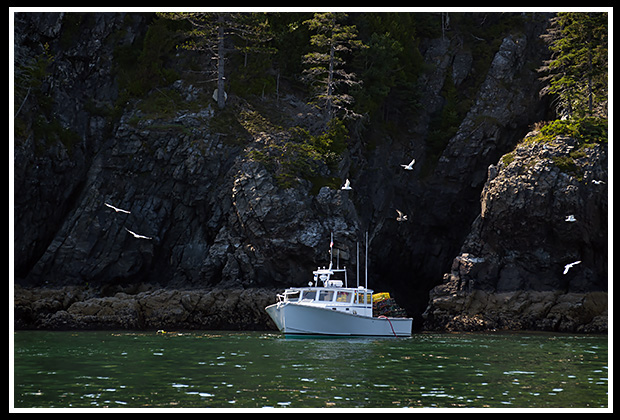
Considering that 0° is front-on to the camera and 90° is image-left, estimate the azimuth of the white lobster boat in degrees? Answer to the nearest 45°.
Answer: approximately 45°

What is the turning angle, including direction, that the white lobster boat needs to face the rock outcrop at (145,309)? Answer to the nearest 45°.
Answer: approximately 45° to its right
